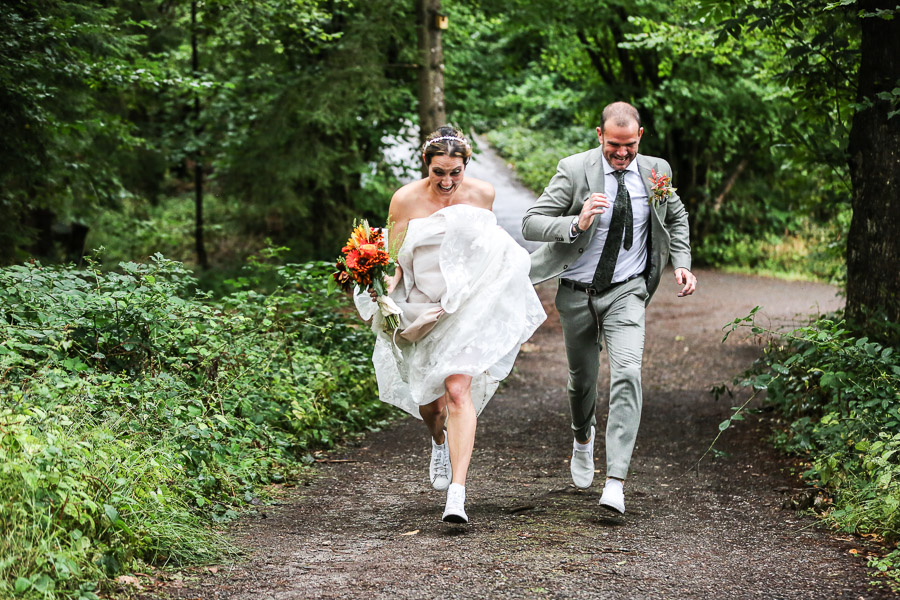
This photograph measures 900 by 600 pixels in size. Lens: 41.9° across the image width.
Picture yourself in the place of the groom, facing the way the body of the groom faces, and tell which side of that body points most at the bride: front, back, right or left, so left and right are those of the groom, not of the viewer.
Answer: right

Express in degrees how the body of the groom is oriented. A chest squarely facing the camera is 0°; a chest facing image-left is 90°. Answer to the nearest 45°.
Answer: approximately 0°

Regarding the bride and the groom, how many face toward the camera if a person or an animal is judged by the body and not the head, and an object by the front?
2

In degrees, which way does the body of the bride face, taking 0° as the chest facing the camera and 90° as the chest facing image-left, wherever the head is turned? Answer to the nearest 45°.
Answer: approximately 0°

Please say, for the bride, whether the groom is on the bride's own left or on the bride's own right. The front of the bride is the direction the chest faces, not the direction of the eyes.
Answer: on the bride's own left
